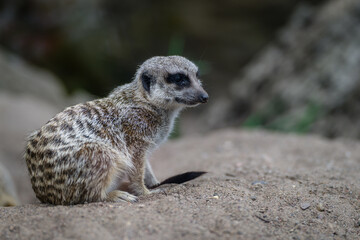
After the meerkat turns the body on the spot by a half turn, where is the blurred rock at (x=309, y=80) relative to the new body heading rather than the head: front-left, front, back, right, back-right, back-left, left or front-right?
back-right

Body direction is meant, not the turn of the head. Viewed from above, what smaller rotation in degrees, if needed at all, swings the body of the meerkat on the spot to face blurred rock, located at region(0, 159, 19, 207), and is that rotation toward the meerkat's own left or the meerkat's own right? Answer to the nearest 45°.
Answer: approximately 135° to the meerkat's own left

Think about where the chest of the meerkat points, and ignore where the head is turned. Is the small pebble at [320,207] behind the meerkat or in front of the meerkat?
in front

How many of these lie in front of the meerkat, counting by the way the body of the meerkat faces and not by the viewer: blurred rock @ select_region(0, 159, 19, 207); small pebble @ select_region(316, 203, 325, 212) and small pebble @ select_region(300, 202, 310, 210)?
2

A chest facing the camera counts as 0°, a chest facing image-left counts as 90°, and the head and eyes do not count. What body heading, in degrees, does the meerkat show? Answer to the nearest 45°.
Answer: approximately 270°

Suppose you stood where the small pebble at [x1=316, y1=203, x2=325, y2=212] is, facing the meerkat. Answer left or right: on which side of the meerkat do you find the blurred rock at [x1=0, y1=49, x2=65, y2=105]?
right

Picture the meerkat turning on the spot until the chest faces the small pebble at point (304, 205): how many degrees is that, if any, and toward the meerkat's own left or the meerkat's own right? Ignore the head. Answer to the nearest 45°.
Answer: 0° — it already faces it

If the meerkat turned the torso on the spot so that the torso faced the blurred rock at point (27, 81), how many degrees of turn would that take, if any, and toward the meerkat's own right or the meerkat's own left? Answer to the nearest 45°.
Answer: approximately 90° to the meerkat's own left

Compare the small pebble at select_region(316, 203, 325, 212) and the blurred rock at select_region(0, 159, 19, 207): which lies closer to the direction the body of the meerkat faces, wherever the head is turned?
the small pebble
